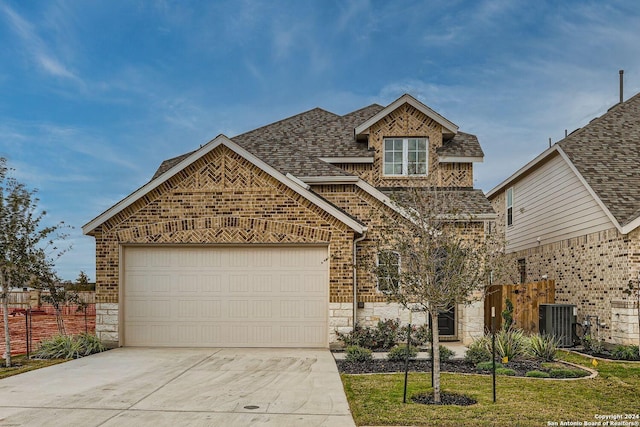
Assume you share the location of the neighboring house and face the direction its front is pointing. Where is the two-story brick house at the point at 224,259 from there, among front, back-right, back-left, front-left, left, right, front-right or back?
front-right

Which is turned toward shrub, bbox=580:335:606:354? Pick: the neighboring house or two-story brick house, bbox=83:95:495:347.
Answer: the neighboring house

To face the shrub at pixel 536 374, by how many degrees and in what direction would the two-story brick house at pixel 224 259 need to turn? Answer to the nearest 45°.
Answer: approximately 45° to its left

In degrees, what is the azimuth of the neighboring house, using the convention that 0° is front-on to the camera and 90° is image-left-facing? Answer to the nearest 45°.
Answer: approximately 0°

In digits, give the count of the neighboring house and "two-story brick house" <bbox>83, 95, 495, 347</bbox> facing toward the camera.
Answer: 2

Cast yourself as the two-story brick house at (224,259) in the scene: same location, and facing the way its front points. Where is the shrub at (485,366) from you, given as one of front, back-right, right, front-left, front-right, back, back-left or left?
front-left

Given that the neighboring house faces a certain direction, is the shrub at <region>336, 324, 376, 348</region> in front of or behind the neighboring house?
in front

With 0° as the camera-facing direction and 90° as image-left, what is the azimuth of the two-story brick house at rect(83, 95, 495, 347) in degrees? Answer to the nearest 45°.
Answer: approximately 0°

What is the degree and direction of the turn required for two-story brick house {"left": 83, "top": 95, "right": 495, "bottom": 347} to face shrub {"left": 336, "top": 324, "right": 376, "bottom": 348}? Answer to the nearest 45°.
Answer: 0° — it already faces it

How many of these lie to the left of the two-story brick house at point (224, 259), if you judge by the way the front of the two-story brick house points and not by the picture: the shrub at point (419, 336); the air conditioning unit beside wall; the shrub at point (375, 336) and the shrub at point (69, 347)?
3
